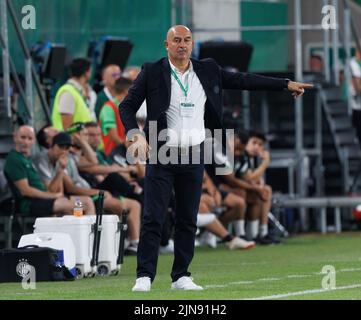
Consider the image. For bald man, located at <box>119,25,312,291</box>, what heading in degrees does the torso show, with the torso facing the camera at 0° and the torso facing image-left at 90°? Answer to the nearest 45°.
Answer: approximately 0°

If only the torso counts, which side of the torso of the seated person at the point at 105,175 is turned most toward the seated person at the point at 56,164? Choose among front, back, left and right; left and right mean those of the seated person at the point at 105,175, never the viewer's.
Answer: right

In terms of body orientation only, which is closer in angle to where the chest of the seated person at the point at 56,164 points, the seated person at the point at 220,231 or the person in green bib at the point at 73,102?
the seated person

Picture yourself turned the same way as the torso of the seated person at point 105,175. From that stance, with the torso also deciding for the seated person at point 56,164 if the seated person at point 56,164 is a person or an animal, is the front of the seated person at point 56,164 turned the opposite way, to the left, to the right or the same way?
the same way

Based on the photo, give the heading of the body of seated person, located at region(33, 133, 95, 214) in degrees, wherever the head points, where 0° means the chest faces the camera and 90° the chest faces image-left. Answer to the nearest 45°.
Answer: approximately 315°

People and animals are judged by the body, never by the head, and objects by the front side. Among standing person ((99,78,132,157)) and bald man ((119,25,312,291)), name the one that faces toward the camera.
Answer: the bald man

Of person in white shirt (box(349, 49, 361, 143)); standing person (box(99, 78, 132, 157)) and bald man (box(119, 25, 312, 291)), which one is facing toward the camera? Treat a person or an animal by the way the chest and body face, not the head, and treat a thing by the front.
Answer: the bald man

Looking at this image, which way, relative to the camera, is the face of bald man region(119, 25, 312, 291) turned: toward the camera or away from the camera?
toward the camera
